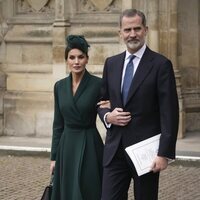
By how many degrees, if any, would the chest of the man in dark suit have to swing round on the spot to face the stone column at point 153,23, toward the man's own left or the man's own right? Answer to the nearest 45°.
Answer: approximately 135° to the man's own right

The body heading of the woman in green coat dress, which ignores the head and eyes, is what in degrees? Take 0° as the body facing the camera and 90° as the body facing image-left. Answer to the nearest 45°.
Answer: approximately 0°

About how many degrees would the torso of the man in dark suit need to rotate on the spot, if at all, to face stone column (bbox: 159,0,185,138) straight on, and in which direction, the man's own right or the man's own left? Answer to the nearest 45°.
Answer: approximately 135° to the man's own right

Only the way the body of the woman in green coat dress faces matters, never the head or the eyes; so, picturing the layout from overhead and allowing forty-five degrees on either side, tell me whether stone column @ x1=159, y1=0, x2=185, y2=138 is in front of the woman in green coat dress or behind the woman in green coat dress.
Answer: behind

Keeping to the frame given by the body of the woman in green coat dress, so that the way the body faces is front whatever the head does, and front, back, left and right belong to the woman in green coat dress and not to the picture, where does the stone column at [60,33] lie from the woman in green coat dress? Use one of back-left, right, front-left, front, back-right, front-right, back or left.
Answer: back

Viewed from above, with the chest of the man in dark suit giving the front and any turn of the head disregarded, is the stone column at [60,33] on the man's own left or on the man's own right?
on the man's own right

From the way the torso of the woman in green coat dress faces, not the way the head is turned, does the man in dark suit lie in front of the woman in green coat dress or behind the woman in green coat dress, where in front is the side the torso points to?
in front

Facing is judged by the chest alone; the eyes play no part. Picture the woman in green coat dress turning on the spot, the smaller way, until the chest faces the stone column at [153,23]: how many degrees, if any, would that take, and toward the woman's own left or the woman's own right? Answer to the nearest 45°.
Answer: approximately 180°

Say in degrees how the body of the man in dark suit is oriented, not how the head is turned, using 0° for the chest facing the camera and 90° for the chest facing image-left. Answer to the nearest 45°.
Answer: approximately 45°

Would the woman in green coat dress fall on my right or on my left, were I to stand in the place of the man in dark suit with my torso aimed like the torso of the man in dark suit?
on my right
